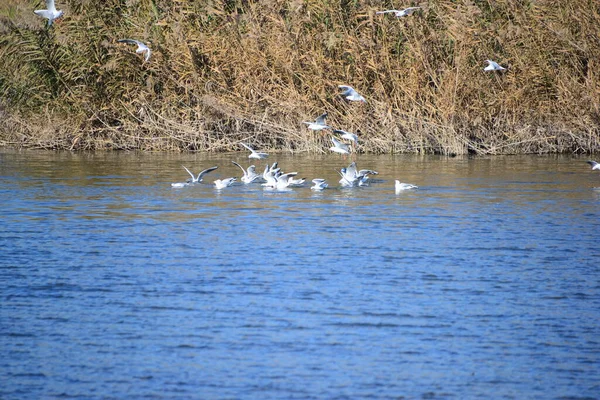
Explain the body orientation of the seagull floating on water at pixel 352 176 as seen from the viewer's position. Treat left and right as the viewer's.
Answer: facing to the left of the viewer

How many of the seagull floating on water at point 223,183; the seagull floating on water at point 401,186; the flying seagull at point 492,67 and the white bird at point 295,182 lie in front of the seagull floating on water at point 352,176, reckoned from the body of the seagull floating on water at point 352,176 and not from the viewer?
2

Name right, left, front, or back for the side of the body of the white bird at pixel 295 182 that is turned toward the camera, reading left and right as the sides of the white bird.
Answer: left
